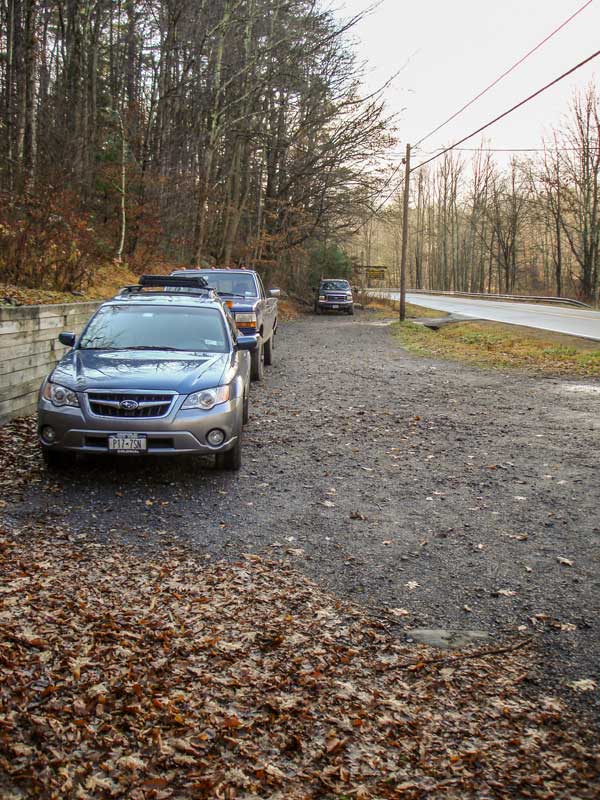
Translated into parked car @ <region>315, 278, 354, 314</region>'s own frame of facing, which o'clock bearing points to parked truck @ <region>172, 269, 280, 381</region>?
parked truck @ <region>172, 269, 280, 381</region> is roughly at 12 o'clock from parked car @ <region>315, 278, 354, 314</region>.

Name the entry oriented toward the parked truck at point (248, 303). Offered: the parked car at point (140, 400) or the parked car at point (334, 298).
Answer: the parked car at point (334, 298)

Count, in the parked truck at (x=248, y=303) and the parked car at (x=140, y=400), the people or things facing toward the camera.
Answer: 2

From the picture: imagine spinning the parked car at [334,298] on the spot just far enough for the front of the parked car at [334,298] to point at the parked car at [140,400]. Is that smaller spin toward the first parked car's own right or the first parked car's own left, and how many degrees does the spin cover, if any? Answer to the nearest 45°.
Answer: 0° — it already faces it

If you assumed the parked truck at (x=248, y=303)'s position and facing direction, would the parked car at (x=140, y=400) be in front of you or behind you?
in front

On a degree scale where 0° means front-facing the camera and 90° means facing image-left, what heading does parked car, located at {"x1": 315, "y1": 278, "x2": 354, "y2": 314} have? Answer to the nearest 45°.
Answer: approximately 0°

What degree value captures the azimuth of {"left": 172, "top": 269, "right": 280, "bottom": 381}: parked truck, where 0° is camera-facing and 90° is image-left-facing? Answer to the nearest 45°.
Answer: approximately 0°

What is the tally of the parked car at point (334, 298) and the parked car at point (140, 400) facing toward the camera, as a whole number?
2
